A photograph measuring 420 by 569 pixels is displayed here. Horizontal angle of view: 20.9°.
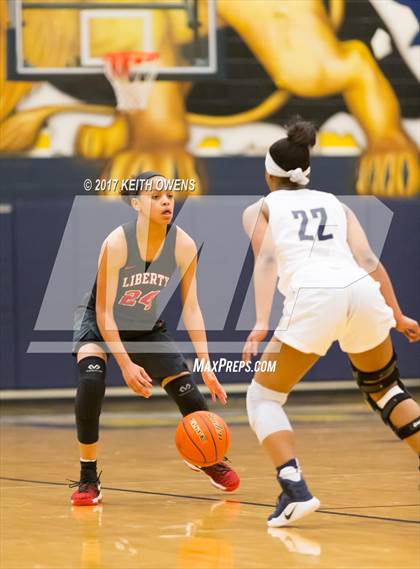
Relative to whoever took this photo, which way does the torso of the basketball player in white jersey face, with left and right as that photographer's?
facing away from the viewer and to the left of the viewer

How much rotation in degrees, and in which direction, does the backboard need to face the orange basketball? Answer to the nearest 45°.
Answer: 0° — it already faces it

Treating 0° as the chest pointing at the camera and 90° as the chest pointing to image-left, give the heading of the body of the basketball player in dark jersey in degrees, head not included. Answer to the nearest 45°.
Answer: approximately 315°

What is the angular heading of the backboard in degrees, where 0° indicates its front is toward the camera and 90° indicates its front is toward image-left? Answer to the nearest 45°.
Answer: approximately 0°

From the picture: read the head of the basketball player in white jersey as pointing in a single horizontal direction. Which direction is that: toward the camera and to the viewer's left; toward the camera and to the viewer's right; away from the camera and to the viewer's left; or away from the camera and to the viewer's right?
away from the camera and to the viewer's left

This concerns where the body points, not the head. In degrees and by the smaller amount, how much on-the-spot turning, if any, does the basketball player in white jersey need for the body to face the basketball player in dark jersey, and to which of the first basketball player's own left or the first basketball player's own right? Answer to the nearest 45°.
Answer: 0° — they already face them

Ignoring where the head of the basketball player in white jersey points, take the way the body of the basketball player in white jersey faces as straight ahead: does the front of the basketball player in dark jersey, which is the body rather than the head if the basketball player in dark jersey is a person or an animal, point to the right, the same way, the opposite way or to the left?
the opposite way

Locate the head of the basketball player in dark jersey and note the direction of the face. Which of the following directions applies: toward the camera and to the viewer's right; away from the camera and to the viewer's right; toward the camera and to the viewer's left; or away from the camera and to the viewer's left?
toward the camera and to the viewer's right
